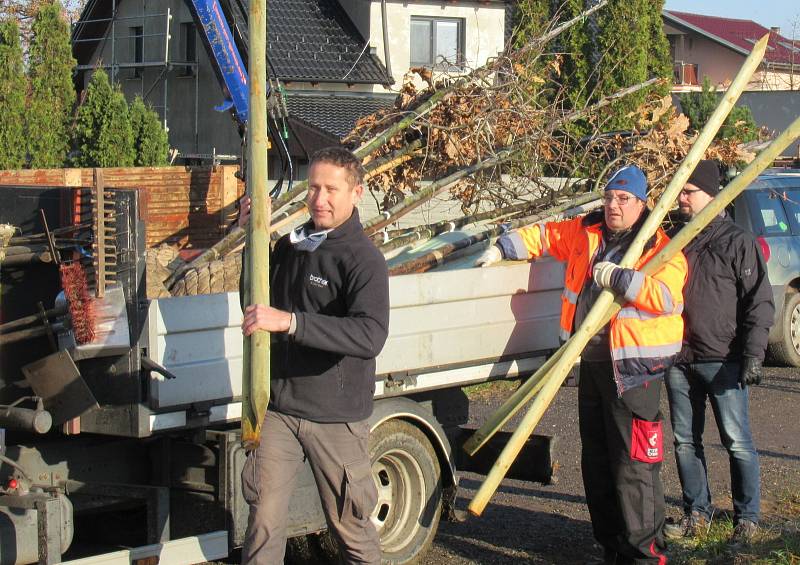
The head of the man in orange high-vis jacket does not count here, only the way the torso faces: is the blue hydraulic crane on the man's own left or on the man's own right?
on the man's own right

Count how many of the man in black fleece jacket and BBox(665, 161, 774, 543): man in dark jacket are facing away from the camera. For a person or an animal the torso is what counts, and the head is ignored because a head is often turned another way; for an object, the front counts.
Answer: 0

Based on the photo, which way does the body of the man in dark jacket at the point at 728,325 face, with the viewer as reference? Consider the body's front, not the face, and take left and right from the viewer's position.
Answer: facing the viewer and to the left of the viewer

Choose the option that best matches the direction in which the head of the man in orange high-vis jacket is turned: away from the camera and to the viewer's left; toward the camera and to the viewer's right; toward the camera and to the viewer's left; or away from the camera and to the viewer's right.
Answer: toward the camera and to the viewer's left

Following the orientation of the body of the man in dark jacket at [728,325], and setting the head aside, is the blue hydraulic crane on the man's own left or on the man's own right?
on the man's own right

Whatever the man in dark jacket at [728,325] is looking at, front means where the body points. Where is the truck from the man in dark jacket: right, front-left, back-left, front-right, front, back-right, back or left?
front

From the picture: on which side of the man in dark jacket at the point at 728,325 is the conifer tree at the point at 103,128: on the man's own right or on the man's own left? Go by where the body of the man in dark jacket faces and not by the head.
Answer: on the man's own right

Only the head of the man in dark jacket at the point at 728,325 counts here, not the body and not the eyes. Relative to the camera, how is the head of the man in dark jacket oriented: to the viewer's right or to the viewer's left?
to the viewer's left

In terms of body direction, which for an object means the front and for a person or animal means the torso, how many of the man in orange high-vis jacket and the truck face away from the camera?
0

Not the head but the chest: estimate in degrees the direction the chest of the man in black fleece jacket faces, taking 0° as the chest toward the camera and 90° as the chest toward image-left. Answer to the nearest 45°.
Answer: approximately 45°

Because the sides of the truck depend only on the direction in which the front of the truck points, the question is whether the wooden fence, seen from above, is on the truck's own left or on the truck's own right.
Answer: on the truck's own right

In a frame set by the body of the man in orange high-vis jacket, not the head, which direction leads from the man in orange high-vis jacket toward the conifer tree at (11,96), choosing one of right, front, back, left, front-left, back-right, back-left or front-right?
right
